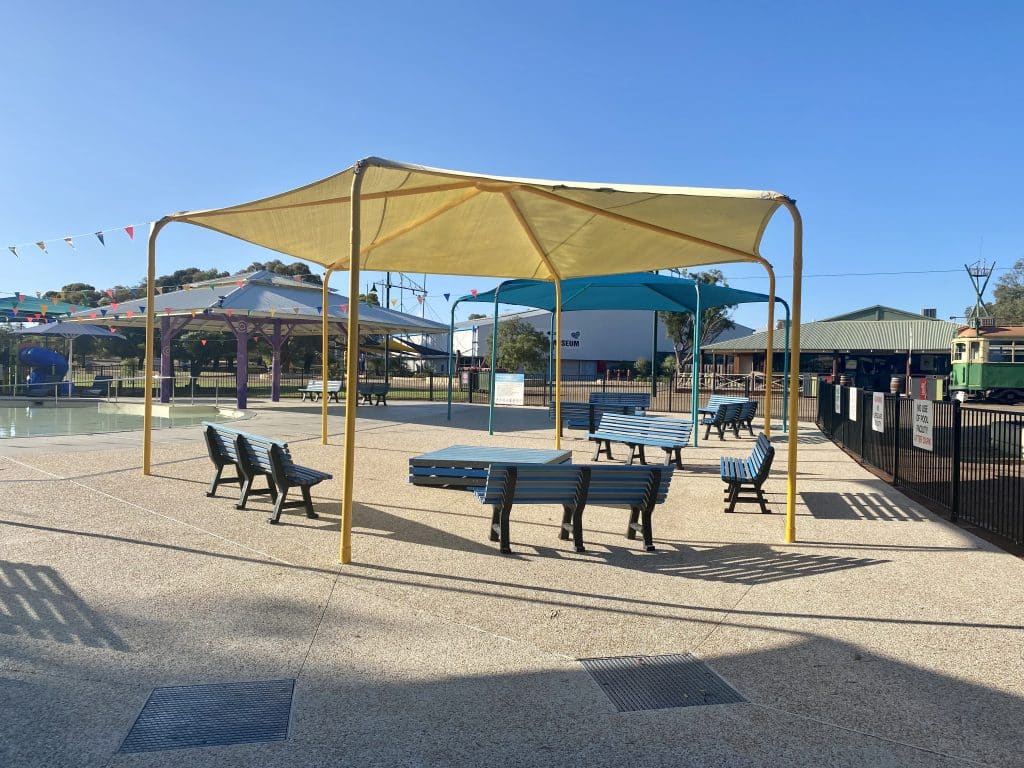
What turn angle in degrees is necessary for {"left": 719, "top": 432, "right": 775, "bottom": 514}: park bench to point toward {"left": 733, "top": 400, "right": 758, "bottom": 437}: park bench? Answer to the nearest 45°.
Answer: approximately 90° to its right

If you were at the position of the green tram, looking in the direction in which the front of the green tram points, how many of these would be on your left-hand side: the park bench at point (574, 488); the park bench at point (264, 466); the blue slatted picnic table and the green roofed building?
3

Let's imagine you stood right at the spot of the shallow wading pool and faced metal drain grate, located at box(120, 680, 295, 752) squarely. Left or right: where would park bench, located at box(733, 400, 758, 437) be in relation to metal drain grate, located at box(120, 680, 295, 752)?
left

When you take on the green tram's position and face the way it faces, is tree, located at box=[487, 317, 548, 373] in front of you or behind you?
in front

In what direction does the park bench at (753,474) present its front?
to the viewer's left

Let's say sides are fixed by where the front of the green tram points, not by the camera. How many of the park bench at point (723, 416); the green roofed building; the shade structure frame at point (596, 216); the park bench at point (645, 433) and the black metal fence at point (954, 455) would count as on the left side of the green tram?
4

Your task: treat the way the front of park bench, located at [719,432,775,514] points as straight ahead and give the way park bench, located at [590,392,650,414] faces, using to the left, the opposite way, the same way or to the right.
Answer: to the left

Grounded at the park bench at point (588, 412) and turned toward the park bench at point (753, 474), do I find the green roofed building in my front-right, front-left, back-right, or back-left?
back-left

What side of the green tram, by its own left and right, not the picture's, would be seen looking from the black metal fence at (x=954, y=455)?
left

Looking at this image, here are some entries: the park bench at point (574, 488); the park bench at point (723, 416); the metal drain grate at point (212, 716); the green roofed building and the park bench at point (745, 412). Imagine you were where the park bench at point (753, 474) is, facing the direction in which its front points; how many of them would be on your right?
3

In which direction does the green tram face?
to the viewer's left

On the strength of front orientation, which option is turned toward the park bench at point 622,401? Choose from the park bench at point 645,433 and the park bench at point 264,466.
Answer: the park bench at point 264,466
